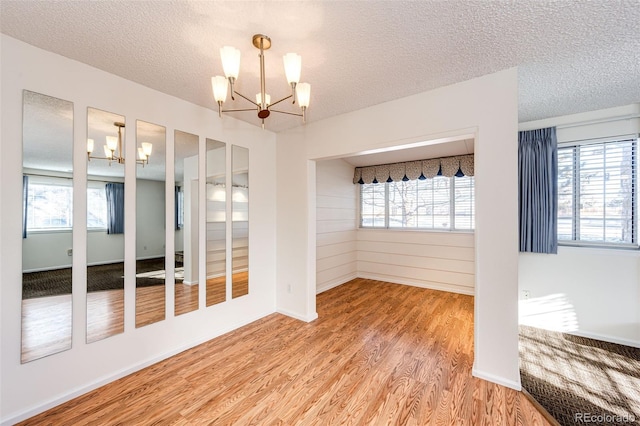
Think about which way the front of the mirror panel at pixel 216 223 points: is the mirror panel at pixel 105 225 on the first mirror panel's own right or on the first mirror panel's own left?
on the first mirror panel's own right

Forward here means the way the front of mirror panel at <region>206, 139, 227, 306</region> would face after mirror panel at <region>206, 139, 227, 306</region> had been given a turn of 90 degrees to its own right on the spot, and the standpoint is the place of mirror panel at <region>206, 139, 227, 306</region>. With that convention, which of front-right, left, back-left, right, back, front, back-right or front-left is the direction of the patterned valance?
back-left

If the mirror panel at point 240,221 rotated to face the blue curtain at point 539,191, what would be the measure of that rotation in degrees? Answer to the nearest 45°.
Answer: approximately 45° to its left

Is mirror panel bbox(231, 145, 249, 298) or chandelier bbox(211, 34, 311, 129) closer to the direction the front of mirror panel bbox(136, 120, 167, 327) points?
the chandelier

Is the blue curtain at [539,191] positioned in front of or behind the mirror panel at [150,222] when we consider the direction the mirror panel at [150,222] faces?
in front

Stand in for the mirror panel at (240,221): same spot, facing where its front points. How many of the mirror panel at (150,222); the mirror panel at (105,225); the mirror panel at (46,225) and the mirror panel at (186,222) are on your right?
4

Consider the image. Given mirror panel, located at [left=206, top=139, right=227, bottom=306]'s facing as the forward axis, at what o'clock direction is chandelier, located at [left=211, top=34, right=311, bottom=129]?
The chandelier is roughly at 1 o'clock from the mirror panel.

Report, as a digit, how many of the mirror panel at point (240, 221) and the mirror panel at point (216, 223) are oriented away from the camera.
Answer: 0

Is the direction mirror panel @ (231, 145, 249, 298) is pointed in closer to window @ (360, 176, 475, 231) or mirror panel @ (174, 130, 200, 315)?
the window

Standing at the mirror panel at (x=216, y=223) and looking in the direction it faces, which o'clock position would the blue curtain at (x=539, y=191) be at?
The blue curtain is roughly at 11 o'clock from the mirror panel.

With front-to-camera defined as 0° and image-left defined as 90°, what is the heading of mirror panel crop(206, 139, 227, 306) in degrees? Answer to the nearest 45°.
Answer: approximately 315°

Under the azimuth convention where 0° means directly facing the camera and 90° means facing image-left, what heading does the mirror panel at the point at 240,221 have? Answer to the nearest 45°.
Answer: approximately 315°

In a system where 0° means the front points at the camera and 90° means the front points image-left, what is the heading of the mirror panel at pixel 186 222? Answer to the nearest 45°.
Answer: approximately 315°
